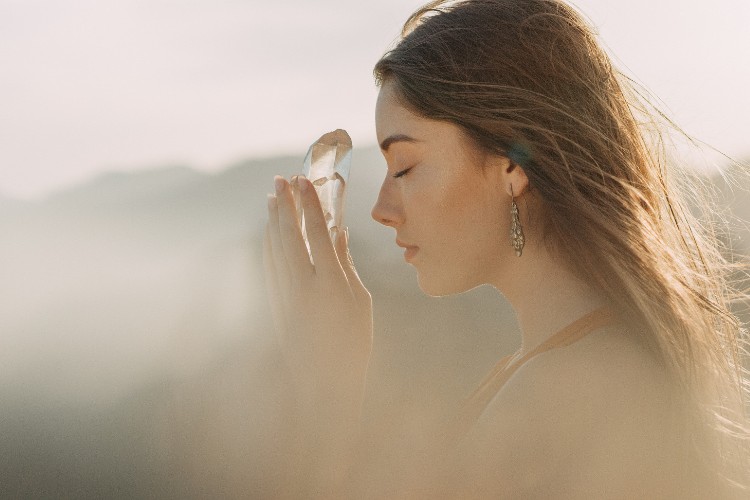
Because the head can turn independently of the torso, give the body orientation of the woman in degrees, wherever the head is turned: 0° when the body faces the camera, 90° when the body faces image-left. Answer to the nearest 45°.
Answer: approximately 90°

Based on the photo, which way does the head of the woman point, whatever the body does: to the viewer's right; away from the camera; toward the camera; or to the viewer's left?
to the viewer's left
